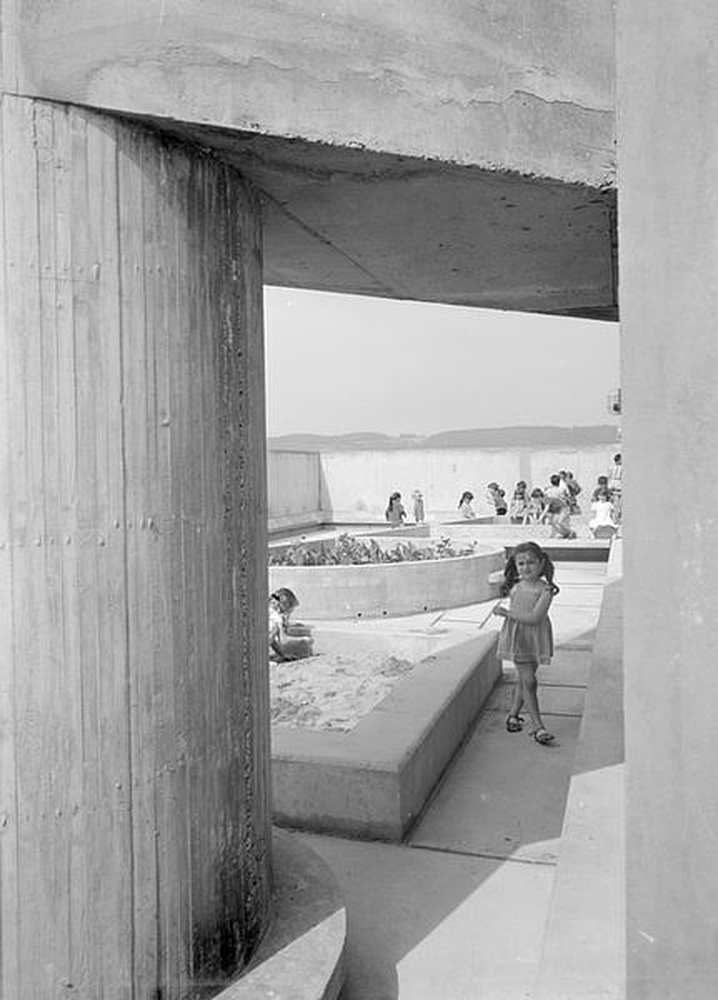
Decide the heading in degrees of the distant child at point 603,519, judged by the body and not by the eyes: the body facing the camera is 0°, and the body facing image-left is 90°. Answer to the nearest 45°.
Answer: approximately 0°

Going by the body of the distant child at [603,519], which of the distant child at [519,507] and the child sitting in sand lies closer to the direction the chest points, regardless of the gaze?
the child sitting in sand

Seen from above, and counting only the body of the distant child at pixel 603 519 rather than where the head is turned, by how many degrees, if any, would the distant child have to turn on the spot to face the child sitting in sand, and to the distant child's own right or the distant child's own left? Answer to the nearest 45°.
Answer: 0° — they already face them

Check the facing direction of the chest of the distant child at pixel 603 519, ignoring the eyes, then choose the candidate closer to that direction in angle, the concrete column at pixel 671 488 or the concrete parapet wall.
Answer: the concrete column

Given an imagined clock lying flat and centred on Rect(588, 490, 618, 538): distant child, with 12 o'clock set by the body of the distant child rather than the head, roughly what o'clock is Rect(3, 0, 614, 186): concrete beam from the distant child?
The concrete beam is roughly at 12 o'clock from the distant child.

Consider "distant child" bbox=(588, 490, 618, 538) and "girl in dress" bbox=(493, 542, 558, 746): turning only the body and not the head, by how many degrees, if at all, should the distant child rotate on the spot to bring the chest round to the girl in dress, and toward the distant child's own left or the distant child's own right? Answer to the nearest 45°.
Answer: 0° — they already face them

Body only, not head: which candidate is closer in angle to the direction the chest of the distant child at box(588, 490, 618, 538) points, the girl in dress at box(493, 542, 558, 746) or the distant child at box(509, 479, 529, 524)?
the girl in dress

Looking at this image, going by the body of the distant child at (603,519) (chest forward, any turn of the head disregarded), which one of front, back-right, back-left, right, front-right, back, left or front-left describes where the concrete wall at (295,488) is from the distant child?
back-right
